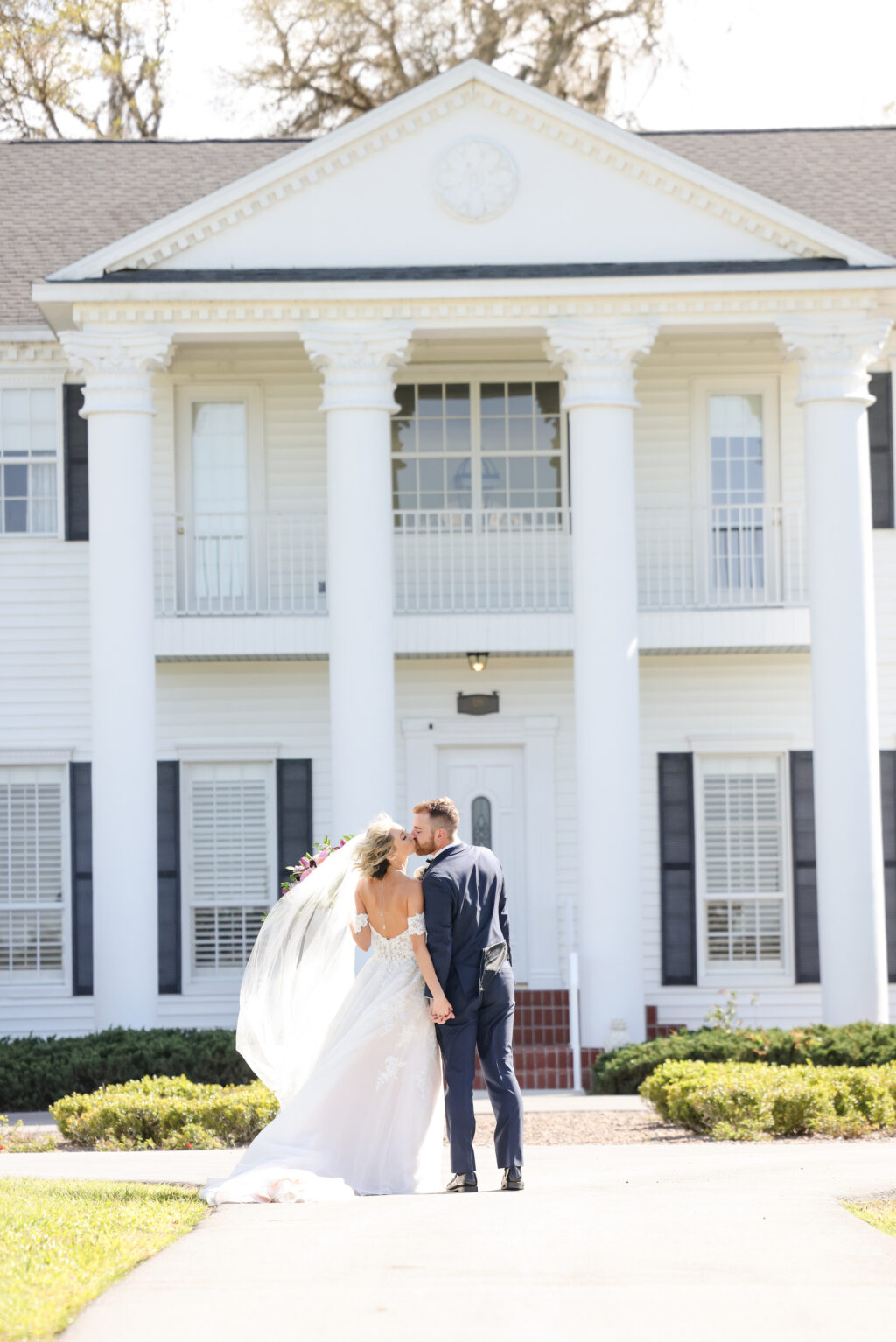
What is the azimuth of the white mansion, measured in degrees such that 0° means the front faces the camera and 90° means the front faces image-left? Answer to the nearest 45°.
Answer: approximately 0°

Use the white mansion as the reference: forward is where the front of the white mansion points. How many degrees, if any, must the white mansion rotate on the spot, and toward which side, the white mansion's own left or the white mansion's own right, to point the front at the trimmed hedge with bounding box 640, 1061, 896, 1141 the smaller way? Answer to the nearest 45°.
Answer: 0° — it already faces it

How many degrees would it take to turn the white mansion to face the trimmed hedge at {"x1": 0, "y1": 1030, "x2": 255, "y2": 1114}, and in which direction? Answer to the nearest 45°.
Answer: approximately 45° to its right

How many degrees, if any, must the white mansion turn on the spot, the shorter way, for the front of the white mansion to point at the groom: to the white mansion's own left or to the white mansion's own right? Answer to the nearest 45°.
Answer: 0° — it already faces them

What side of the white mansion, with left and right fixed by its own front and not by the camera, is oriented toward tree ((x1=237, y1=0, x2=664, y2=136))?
back

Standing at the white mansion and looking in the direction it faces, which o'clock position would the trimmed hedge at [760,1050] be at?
The trimmed hedge is roughly at 11 o'clock from the white mansion.

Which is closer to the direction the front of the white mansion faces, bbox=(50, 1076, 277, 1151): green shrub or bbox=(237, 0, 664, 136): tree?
the green shrub

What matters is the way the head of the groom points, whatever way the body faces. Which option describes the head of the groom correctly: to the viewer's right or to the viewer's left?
to the viewer's left

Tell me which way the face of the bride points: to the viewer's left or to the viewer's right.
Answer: to the viewer's right

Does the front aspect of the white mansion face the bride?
yes

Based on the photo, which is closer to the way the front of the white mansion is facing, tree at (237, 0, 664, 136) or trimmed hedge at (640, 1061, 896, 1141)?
the trimmed hedge
